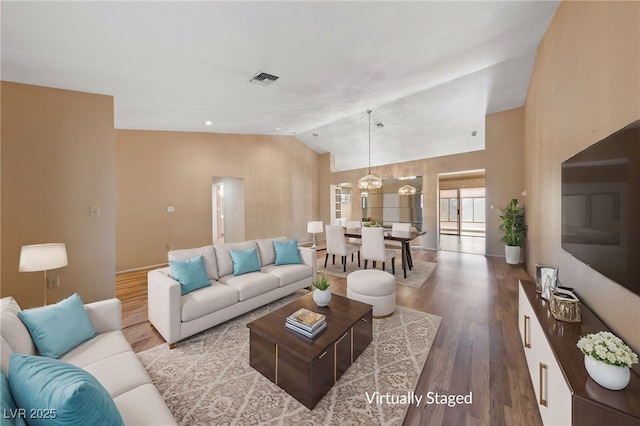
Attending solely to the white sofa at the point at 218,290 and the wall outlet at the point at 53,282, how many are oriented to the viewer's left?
0

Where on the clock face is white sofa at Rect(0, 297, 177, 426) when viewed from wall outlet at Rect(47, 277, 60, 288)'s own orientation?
The white sofa is roughly at 12 o'clock from the wall outlet.

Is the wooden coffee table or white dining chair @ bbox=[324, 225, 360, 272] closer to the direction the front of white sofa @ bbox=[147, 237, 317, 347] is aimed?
the wooden coffee table

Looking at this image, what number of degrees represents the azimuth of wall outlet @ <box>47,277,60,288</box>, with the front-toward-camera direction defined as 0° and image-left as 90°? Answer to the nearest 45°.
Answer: approximately 0°

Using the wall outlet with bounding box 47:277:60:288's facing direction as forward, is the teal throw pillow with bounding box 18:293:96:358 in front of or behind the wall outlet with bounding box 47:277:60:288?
in front

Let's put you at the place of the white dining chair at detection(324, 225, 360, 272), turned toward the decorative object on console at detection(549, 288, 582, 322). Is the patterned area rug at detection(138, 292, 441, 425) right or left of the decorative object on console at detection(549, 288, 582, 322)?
right

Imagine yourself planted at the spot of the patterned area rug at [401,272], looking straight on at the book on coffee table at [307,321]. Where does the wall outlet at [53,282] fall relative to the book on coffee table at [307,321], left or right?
right

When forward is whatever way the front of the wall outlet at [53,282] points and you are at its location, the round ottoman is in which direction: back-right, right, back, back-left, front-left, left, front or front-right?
front-left

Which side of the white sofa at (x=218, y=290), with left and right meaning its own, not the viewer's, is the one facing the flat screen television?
front

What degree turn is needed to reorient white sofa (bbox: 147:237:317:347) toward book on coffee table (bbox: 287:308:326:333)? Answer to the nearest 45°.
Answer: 0° — it already faces it

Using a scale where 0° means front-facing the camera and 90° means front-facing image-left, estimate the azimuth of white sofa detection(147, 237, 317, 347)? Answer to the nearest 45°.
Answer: approximately 315°
